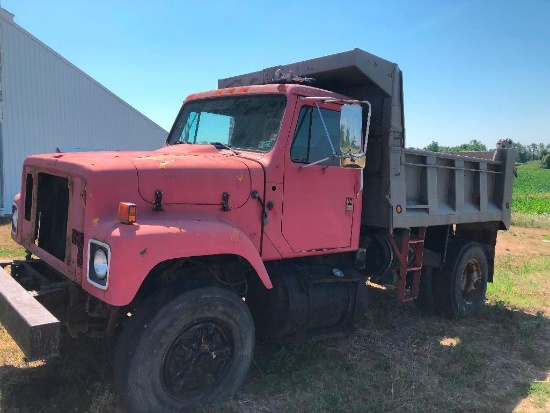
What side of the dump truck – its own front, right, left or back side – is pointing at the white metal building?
right

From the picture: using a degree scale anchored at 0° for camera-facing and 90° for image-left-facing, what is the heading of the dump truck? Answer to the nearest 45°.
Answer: approximately 45°

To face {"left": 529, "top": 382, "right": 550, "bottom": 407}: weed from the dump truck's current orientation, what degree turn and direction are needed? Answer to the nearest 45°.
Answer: approximately 135° to its left
